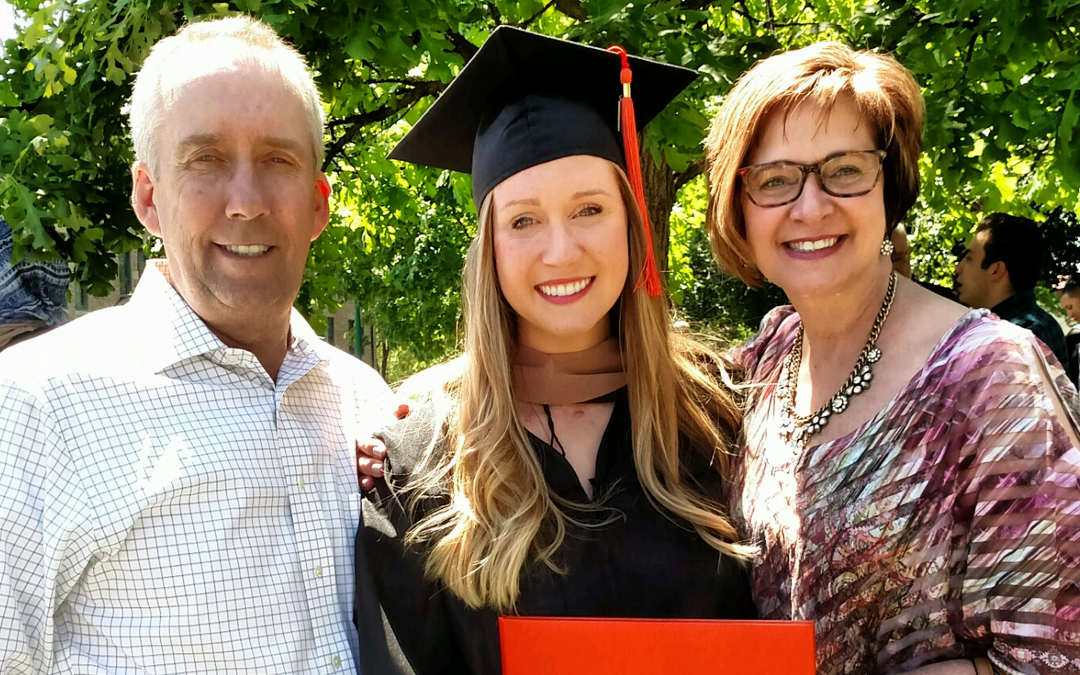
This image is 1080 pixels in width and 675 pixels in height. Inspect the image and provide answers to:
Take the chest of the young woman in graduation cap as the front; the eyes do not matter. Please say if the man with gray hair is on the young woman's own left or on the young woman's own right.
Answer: on the young woman's own right

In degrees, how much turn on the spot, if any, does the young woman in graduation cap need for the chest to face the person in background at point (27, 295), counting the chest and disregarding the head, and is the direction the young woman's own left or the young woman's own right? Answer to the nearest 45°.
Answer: approximately 135° to the young woman's own right

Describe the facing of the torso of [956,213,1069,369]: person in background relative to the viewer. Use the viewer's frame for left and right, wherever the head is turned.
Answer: facing to the left of the viewer

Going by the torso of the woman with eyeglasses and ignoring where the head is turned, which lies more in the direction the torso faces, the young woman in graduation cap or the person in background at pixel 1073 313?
the young woman in graduation cap

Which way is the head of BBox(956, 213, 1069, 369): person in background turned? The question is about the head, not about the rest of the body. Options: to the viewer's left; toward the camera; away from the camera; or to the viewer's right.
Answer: to the viewer's left

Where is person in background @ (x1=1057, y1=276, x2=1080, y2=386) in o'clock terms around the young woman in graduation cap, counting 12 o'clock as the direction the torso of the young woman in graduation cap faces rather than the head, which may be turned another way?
The person in background is roughly at 7 o'clock from the young woman in graduation cap.

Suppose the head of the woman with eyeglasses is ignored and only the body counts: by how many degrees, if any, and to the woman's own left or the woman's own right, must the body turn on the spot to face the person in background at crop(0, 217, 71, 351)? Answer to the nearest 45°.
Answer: approximately 45° to the woman's own right

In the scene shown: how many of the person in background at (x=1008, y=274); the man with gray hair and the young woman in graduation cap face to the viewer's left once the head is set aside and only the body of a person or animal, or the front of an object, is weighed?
1

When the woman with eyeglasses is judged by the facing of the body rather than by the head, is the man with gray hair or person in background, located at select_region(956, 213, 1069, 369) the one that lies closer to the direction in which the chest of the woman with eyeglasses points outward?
the man with gray hair

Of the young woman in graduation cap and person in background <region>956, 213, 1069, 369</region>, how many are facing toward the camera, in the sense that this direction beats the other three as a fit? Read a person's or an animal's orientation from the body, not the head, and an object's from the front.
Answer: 1
